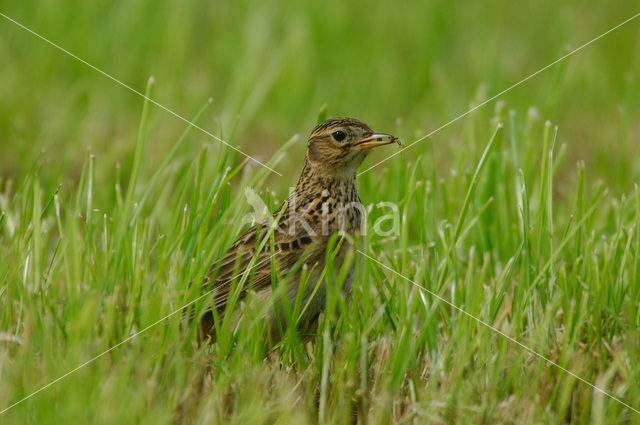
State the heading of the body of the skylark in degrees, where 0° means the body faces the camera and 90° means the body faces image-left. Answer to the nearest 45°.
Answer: approximately 270°
